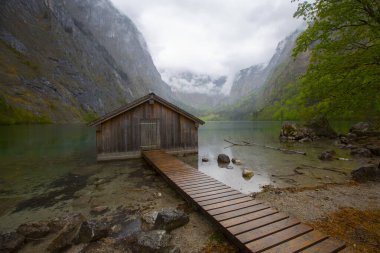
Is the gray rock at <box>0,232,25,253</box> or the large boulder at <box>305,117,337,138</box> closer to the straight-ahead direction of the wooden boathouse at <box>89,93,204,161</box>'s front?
the gray rock

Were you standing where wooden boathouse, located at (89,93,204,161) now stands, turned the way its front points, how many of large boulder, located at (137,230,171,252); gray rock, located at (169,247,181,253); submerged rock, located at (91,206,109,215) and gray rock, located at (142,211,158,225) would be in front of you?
4

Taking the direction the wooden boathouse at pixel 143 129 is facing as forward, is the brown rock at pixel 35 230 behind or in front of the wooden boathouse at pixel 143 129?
in front

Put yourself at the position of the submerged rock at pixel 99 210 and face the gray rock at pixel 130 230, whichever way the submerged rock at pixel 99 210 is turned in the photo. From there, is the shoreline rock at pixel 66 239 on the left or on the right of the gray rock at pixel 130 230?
right

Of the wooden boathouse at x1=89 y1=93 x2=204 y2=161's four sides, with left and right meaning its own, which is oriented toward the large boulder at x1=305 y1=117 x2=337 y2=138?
left

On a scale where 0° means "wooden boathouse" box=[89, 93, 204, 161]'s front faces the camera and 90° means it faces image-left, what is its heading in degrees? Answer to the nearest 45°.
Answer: approximately 0°

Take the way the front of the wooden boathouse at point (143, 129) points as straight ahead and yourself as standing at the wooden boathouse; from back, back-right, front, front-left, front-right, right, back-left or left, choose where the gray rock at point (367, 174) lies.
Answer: front-left

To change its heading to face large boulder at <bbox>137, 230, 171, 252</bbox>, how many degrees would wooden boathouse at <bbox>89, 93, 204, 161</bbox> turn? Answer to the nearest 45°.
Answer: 0° — it already faces it

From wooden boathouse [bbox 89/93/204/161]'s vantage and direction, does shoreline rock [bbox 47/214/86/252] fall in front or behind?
in front

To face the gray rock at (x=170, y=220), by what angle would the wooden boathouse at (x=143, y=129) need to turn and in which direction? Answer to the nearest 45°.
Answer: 0° — it already faces it

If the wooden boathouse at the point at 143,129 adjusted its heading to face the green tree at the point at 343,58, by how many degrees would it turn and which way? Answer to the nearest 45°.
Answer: approximately 45° to its left

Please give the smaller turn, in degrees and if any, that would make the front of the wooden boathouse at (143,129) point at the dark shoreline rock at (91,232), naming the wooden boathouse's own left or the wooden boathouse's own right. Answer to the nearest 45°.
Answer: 0° — it already faces it
